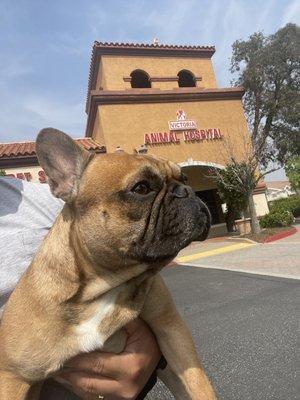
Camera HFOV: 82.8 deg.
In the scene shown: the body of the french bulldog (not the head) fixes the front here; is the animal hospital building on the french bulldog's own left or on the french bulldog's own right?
on the french bulldog's own left

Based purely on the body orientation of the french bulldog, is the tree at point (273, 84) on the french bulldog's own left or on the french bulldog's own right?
on the french bulldog's own left

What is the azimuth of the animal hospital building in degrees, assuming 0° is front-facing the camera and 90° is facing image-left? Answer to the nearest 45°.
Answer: approximately 0°

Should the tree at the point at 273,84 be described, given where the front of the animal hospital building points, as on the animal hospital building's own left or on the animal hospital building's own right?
on the animal hospital building's own left

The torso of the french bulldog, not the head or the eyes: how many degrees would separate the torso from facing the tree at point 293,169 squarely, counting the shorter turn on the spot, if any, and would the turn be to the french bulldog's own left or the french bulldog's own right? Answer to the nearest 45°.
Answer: approximately 90° to the french bulldog's own left
